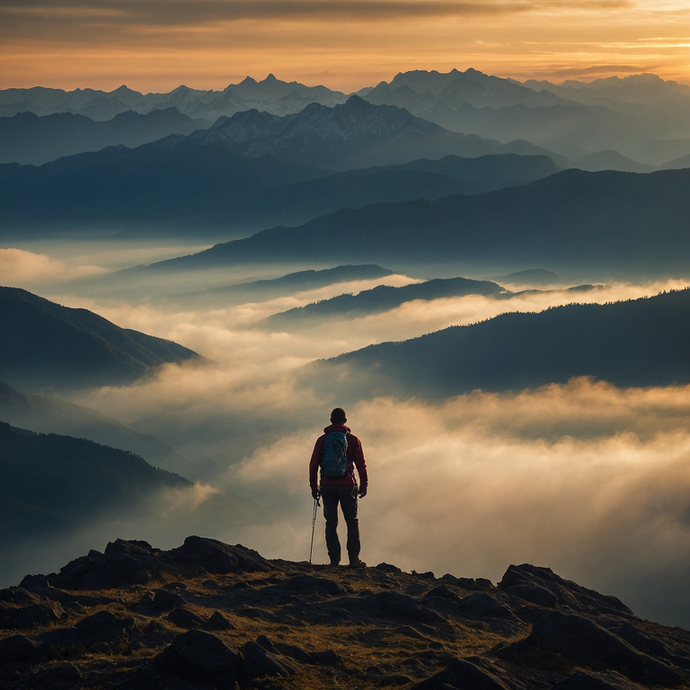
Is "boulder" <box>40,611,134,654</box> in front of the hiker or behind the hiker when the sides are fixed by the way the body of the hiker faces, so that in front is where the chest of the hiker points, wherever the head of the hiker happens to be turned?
behind

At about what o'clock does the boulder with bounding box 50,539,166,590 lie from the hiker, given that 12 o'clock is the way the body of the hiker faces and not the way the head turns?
The boulder is roughly at 9 o'clock from the hiker.

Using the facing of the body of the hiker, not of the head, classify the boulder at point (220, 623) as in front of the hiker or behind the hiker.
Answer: behind

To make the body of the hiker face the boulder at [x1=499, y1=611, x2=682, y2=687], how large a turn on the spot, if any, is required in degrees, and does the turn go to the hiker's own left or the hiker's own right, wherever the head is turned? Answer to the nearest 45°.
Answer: approximately 135° to the hiker's own right

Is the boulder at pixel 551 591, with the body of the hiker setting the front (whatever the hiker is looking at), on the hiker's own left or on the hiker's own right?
on the hiker's own right

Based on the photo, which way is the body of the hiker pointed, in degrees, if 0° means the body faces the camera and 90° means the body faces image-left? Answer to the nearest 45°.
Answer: approximately 180°

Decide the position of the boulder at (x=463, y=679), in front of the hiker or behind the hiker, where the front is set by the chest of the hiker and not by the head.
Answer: behind

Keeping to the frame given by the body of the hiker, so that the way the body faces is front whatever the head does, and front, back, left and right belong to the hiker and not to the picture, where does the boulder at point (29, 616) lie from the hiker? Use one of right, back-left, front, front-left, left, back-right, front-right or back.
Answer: back-left

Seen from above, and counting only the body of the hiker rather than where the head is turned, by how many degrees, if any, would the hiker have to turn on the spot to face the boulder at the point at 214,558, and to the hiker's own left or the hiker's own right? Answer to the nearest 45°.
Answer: approximately 45° to the hiker's own left

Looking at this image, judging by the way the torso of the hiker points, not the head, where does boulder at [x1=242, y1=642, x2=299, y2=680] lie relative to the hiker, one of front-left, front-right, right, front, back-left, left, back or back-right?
back
